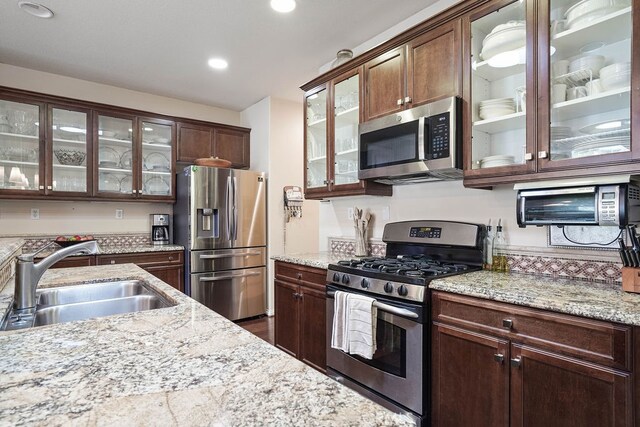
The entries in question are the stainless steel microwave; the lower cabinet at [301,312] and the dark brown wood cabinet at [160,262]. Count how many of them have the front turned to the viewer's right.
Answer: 0

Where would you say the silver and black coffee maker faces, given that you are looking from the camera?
facing the viewer

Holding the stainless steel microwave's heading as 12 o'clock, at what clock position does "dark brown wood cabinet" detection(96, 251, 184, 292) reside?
The dark brown wood cabinet is roughly at 2 o'clock from the stainless steel microwave.

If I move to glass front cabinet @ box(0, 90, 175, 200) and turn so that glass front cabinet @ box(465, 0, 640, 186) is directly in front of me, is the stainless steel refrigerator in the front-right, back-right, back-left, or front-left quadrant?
front-left

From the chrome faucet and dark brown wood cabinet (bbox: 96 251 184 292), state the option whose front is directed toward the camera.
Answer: the dark brown wood cabinet

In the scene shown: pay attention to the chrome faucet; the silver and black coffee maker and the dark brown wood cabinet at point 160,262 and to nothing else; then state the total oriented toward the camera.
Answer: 2

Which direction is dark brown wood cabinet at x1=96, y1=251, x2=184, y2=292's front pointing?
toward the camera

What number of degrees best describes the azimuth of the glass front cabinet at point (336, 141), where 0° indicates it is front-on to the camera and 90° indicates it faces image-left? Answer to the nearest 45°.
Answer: approximately 45°

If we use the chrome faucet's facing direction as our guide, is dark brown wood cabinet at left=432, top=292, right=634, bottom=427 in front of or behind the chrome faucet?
in front

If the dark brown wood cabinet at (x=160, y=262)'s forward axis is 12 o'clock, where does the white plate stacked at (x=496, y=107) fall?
The white plate stacked is roughly at 11 o'clock from the dark brown wood cabinet.

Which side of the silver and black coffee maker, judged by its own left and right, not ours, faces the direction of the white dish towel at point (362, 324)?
front

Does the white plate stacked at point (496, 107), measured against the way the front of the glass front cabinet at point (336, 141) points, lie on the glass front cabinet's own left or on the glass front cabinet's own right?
on the glass front cabinet's own left

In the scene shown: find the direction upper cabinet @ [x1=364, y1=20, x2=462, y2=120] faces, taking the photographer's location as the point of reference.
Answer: facing the viewer and to the left of the viewer

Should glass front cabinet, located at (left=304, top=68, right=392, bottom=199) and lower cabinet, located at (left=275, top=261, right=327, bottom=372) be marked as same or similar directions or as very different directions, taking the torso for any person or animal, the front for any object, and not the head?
same or similar directions

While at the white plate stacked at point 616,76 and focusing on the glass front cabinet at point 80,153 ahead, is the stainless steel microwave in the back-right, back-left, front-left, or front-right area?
front-right

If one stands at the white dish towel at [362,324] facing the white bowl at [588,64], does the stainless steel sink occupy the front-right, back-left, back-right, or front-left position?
back-right

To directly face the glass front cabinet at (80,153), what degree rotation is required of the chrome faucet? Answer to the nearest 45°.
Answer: approximately 90° to its left

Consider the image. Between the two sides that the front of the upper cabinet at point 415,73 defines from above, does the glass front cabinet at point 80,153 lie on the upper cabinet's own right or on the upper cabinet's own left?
on the upper cabinet's own right
